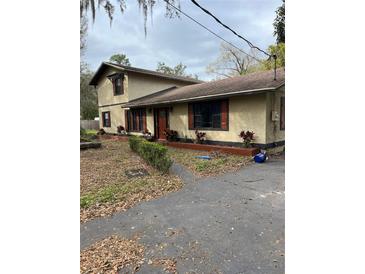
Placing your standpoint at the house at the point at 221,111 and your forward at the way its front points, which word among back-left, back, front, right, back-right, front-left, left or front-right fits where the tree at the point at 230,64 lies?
back-right

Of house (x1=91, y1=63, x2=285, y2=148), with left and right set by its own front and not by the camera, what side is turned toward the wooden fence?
right

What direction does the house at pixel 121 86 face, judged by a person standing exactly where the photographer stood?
facing the viewer and to the left of the viewer

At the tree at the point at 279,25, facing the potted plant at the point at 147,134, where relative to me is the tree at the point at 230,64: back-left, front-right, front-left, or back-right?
front-right

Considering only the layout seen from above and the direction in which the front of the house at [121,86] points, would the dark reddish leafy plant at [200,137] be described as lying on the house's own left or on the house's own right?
on the house's own left

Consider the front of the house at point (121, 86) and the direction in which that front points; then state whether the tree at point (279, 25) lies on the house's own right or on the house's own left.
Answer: on the house's own left

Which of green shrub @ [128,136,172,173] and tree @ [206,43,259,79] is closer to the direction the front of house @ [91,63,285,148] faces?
the green shrub

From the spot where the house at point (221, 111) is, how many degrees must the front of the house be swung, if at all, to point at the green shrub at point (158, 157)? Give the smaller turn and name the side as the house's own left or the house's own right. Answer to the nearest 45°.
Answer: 0° — it already faces it

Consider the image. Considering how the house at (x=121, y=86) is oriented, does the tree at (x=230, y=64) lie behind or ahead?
behind

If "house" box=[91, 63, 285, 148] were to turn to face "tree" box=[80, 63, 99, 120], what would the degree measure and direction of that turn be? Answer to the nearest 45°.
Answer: approximately 90° to its right

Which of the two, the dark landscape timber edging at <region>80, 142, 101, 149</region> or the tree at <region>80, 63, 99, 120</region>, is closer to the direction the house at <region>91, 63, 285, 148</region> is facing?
the dark landscape timber edging

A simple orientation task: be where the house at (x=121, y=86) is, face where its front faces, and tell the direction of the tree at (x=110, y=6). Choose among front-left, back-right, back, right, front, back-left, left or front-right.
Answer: front-left

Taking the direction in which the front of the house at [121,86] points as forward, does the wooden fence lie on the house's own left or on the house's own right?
on the house's own right
